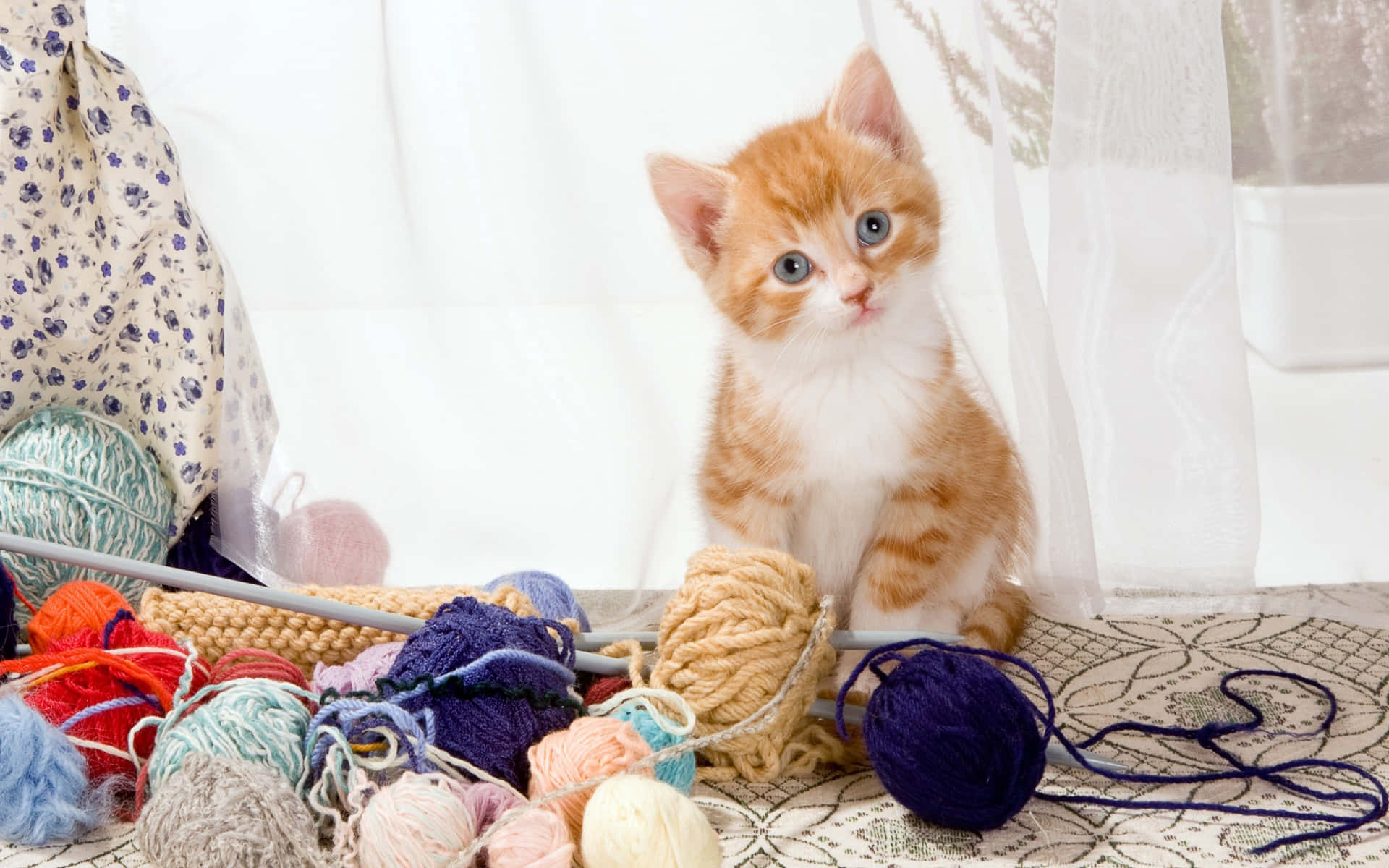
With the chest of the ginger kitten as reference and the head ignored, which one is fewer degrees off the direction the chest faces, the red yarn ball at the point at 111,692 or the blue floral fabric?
the red yarn ball

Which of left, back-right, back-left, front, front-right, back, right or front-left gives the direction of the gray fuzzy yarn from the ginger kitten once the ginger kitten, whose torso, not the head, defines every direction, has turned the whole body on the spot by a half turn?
back-left

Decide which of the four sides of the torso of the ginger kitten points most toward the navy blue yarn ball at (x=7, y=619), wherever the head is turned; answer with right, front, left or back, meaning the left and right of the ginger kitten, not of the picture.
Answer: right

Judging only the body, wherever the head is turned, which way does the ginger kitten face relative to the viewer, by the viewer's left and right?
facing the viewer

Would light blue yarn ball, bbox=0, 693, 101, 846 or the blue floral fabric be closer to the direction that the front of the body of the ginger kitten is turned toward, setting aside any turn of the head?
the light blue yarn ball

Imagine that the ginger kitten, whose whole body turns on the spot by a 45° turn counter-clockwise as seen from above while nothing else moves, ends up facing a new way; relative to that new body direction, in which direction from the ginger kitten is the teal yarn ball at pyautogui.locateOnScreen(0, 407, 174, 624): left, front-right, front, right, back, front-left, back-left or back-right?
back-right

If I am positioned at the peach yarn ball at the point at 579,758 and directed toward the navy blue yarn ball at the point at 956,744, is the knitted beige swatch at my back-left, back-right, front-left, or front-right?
back-left
